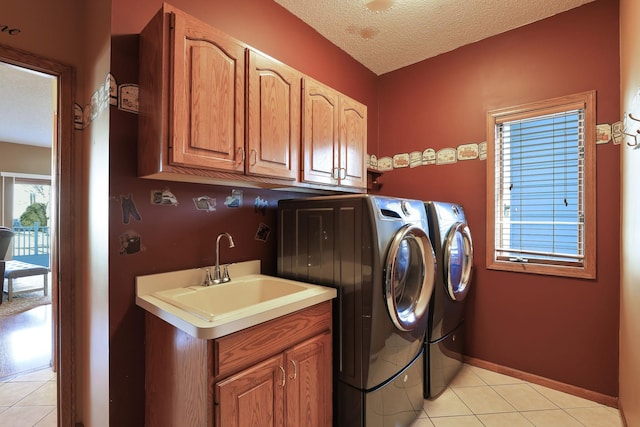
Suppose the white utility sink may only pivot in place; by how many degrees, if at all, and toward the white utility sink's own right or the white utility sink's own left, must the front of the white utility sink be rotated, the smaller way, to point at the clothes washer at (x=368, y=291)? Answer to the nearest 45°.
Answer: approximately 45° to the white utility sink's own left

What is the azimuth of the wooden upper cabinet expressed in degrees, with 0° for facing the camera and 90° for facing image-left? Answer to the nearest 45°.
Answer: approximately 315°

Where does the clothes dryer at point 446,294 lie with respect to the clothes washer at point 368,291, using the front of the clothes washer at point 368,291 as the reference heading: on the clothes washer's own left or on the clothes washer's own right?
on the clothes washer's own left

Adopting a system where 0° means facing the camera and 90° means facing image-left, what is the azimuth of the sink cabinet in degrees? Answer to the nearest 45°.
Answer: approximately 315°

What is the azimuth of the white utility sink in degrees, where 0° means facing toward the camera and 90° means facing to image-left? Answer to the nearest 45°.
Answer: approximately 315°

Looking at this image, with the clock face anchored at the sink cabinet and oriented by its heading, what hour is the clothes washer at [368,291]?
The clothes washer is roughly at 10 o'clock from the sink cabinet.

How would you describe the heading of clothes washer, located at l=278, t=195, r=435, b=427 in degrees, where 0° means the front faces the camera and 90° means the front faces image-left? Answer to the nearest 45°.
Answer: approximately 315°

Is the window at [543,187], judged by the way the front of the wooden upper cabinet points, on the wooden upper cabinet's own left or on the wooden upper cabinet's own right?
on the wooden upper cabinet's own left
